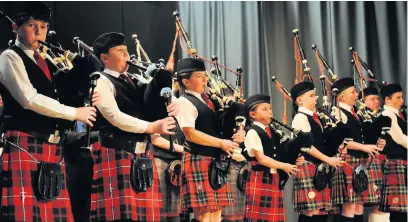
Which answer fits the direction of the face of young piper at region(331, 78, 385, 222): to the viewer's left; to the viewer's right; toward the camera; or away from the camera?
to the viewer's right

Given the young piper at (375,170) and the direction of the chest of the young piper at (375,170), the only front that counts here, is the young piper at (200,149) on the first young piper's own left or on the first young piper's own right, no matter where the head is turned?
on the first young piper's own right

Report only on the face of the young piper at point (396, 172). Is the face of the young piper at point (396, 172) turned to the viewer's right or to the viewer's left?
to the viewer's right

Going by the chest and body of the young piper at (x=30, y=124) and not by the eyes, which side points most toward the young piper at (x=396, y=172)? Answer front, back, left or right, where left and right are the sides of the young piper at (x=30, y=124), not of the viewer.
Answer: left

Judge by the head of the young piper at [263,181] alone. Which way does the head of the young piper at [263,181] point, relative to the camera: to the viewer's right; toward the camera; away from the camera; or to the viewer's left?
to the viewer's right

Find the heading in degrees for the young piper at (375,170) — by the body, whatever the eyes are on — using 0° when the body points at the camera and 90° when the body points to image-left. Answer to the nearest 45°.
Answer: approximately 315°

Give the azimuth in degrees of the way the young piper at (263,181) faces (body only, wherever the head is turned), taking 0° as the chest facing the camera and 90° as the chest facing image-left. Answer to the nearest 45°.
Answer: approximately 315°
